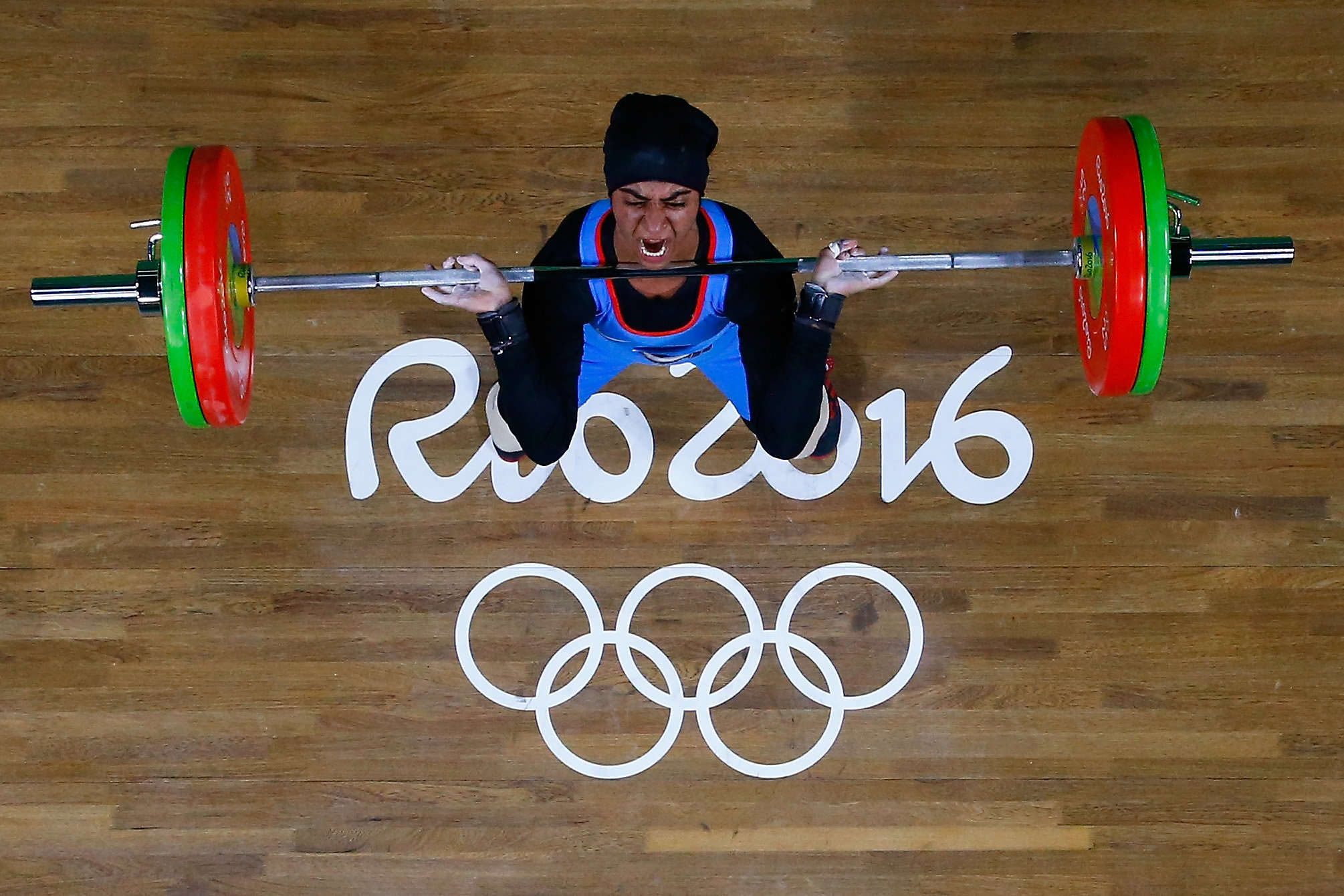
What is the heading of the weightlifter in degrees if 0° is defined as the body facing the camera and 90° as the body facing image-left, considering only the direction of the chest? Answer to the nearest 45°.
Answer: approximately 0°
